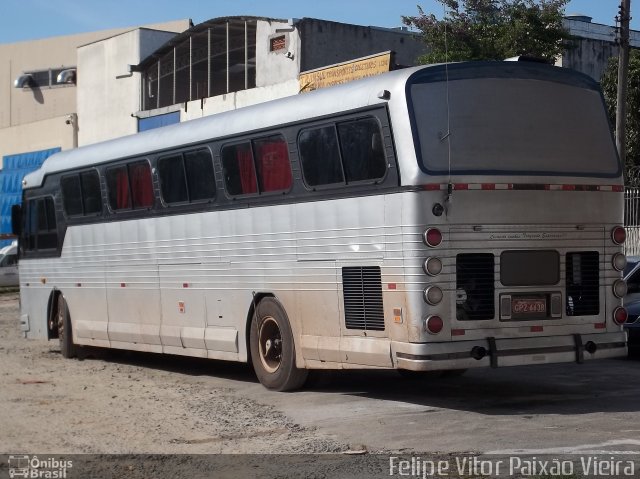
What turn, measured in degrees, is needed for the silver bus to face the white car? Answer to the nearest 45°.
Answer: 0° — it already faces it

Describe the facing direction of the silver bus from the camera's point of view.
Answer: facing away from the viewer and to the left of the viewer

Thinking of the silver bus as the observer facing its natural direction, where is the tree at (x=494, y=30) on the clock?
The tree is roughly at 2 o'clock from the silver bus.

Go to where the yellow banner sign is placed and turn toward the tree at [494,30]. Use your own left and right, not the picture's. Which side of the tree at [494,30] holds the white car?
left

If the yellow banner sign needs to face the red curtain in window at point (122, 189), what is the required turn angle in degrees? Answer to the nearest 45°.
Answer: approximately 90° to its right

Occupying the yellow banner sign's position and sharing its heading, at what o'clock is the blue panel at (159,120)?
The blue panel is roughly at 4 o'clock from the yellow banner sign.

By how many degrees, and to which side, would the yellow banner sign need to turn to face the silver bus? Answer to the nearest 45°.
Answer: approximately 45° to its left

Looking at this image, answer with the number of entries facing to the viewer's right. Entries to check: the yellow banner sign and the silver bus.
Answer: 0

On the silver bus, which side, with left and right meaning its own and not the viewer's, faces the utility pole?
right

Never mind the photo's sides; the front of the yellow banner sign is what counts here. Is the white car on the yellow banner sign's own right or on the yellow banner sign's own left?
on the yellow banner sign's own right

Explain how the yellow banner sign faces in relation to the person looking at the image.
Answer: facing the viewer and to the left of the viewer
